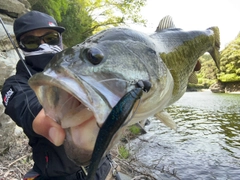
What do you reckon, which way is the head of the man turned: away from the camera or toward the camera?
toward the camera

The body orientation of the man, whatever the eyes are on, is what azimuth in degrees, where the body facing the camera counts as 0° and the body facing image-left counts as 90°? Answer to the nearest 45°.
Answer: approximately 315°
